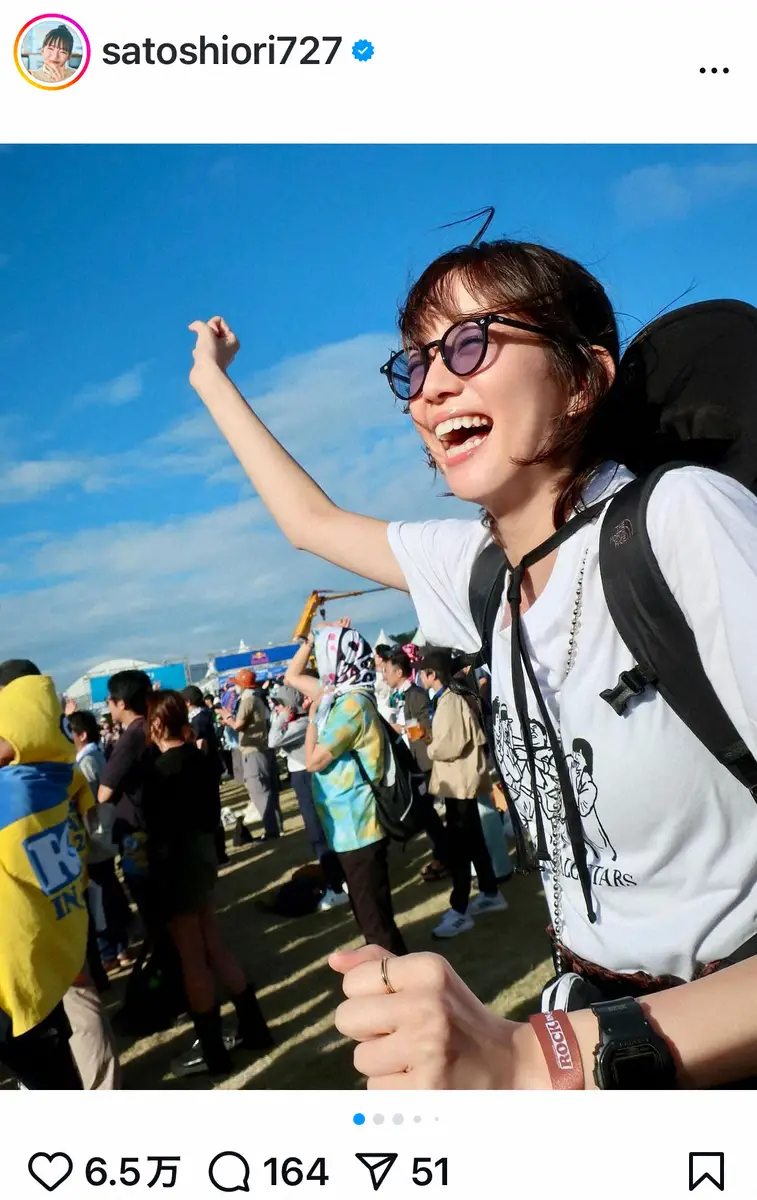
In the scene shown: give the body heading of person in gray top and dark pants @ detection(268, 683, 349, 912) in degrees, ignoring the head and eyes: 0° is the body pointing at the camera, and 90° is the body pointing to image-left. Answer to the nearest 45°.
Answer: approximately 90°

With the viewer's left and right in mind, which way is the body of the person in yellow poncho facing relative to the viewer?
facing away from the viewer and to the left of the viewer

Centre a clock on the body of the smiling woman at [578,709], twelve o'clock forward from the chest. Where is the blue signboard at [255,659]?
The blue signboard is roughly at 4 o'clock from the smiling woman.

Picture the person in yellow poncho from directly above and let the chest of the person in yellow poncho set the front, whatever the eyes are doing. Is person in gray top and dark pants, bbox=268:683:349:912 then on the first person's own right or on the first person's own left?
on the first person's own right
